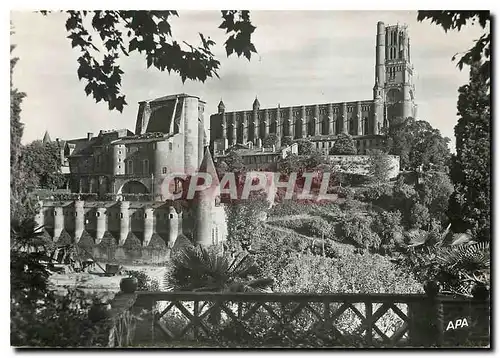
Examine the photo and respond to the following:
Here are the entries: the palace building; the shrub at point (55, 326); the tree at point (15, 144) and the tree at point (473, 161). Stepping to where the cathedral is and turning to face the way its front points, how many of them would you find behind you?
3

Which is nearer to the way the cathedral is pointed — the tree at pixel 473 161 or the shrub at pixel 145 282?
the tree

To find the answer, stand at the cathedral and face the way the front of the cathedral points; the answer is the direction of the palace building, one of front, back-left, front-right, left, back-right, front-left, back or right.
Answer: back

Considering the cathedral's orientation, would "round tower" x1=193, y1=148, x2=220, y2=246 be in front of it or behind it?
behind

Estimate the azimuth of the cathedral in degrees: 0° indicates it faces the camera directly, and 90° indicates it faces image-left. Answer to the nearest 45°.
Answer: approximately 270°
